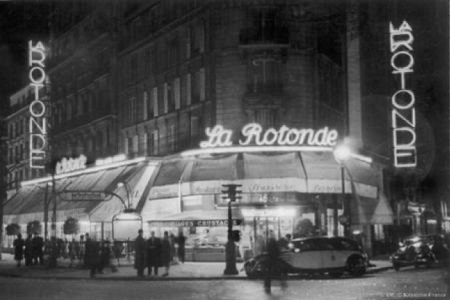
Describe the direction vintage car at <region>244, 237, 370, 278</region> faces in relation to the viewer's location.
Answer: facing to the left of the viewer

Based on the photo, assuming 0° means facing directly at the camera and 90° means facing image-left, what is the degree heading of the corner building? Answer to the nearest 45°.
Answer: approximately 0°

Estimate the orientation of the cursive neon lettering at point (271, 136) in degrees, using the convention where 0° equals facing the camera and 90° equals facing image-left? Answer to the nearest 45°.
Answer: approximately 0°

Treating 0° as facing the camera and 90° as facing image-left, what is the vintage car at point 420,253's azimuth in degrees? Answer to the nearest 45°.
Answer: approximately 45°

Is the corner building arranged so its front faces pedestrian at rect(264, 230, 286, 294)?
yes

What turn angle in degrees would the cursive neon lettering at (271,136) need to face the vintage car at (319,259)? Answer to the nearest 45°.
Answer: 0° — it already faces it

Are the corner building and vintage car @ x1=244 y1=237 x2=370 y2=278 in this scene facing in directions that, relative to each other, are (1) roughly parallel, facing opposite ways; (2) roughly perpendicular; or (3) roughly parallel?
roughly perpendicular

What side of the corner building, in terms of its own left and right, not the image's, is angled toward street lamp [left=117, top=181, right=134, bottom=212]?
right
